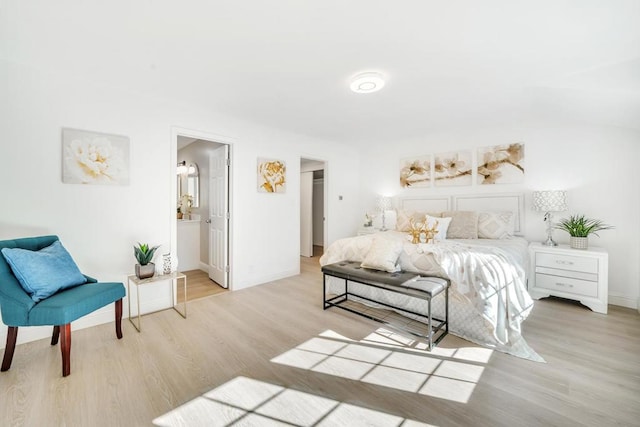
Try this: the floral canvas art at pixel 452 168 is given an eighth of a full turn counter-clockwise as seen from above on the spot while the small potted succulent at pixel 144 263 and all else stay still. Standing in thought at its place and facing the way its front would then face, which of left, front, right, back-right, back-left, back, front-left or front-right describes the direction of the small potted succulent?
right

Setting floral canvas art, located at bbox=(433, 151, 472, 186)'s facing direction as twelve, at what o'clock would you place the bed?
The bed is roughly at 12 o'clock from the floral canvas art.

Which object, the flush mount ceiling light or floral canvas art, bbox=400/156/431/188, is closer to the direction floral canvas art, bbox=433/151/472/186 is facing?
the flush mount ceiling light

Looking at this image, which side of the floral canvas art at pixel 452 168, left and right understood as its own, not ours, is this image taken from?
front

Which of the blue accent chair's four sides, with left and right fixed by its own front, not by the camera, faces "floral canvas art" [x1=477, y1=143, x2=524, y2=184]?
front

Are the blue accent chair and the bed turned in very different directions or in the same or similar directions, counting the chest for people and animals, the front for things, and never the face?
very different directions

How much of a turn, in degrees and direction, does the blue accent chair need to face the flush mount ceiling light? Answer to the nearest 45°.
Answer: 0° — it already faces it

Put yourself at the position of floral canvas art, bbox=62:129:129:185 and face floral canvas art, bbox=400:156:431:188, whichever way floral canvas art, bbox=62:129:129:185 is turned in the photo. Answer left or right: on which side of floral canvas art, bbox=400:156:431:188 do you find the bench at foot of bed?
right

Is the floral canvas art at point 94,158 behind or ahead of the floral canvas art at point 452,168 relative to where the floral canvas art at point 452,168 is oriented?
ahead

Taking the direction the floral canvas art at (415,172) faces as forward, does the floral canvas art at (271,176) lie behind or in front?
in front

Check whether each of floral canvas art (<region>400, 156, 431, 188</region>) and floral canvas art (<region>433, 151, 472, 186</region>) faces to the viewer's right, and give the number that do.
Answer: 0

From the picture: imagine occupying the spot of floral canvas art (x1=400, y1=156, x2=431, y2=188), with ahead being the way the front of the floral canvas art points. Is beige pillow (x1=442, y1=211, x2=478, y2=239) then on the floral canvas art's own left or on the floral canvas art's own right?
on the floral canvas art's own left

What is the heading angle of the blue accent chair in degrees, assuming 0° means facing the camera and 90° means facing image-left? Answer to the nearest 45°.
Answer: approximately 315°
